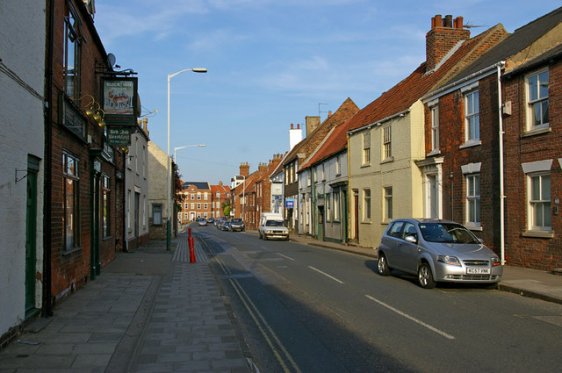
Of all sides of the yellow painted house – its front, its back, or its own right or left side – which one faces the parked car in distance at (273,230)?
right

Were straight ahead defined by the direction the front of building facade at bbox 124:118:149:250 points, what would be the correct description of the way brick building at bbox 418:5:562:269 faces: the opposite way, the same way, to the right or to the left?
the opposite way

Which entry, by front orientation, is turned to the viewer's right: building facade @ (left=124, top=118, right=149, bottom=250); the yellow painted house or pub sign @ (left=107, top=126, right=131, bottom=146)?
the building facade

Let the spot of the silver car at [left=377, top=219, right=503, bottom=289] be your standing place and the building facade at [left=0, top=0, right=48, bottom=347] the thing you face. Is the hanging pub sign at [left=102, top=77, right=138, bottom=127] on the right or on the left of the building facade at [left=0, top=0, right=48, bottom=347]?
right

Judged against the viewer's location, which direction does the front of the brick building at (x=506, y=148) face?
facing the viewer and to the left of the viewer

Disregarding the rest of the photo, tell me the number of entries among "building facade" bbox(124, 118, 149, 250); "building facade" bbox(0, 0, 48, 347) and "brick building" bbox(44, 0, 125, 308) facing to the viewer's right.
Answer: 3

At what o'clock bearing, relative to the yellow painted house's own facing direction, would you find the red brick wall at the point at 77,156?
The red brick wall is roughly at 11 o'clock from the yellow painted house.

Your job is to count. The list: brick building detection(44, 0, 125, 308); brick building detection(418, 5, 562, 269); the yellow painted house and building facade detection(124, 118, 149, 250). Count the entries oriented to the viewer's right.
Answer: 2

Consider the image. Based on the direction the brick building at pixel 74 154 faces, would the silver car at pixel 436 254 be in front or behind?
in front

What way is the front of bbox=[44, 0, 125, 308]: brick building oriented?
to the viewer's right

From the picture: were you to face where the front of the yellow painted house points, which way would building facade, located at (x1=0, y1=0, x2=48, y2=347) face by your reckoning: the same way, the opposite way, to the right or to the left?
the opposite way

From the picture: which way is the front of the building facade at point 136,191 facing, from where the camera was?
facing to the right of the viewer

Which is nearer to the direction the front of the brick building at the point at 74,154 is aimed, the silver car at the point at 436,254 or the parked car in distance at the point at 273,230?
the silver car

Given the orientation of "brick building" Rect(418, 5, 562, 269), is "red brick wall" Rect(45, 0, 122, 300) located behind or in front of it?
in front

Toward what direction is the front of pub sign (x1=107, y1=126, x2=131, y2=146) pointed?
toward the camera

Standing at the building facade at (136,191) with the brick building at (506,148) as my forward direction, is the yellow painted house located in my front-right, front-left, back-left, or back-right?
front-left

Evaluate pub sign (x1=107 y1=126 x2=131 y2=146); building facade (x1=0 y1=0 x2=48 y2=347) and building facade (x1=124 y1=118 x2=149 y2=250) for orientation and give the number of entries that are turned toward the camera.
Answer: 1

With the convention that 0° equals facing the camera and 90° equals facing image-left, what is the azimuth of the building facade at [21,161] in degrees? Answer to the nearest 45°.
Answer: approximately 270°
